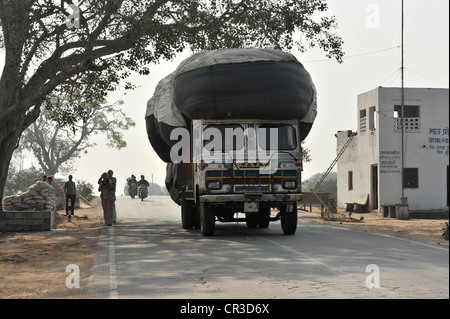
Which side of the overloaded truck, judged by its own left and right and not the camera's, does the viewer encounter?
front

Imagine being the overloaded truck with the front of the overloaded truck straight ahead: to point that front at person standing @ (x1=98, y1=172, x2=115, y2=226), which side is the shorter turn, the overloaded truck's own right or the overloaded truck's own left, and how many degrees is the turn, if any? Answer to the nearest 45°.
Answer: approximately 135° to the overloaded truck's own right
